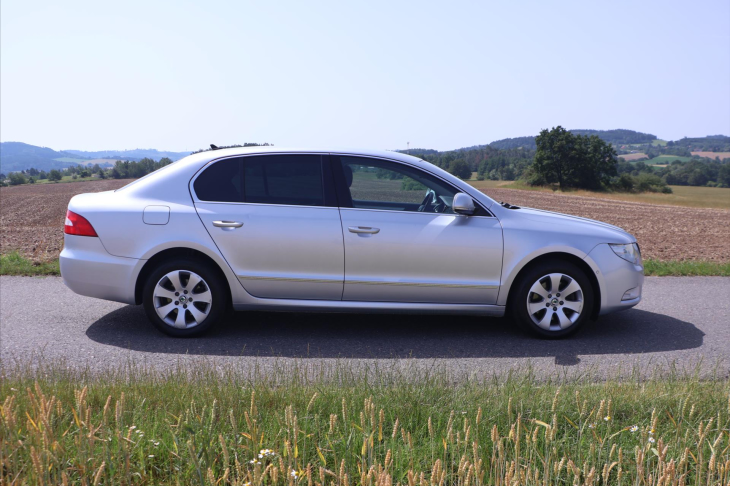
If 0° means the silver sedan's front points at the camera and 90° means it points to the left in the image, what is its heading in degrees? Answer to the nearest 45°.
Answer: approximately 270°
